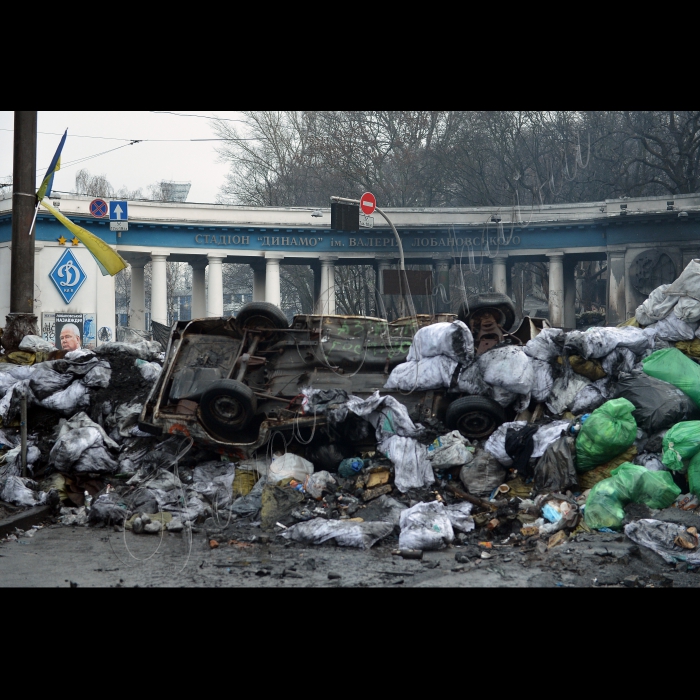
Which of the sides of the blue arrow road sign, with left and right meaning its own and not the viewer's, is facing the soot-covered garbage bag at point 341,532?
front

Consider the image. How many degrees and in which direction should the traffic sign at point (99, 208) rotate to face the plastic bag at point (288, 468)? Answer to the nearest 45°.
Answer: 0° — it already faces it

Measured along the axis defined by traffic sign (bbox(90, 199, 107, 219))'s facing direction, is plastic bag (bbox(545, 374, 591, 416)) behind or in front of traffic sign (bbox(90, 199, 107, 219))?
in front

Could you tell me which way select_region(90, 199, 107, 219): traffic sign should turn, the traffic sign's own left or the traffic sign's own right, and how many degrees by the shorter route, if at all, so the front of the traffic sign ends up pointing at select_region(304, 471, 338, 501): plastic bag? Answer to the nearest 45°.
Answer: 0° — it already faces it

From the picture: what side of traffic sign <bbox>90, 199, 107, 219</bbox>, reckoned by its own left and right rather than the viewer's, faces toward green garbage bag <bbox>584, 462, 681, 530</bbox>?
front

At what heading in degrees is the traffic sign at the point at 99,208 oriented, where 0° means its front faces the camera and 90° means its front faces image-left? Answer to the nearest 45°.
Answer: approximately 0°

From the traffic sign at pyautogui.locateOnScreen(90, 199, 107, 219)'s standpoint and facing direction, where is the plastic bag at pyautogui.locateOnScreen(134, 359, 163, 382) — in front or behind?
in front

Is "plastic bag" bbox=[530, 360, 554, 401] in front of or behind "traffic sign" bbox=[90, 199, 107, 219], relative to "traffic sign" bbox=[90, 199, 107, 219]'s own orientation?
in front

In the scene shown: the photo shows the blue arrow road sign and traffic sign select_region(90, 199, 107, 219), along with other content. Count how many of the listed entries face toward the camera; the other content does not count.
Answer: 2

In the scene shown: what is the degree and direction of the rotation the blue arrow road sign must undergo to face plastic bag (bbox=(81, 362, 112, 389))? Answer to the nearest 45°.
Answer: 0° — it already faces it

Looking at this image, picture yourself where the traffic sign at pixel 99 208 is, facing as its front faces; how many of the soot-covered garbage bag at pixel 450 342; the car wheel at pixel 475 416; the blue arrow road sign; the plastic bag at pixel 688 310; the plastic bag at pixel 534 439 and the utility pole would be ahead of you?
5

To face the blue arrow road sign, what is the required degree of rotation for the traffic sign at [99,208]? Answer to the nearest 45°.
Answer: approximately 135° to its left
